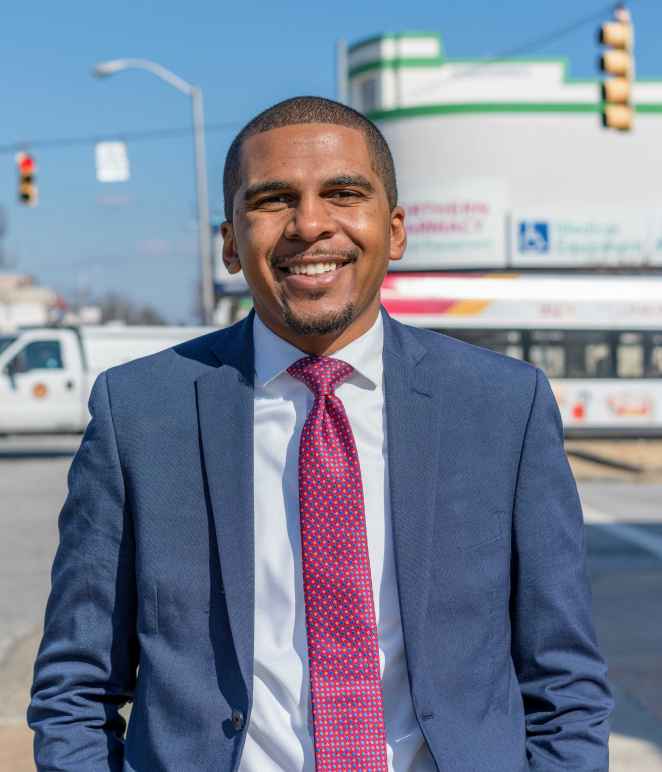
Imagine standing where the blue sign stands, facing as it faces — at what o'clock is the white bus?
The white bus is roughly at 12 o'clock from the blue sign.

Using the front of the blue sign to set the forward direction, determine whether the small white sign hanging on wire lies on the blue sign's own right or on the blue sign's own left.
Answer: on the blue sign's own right

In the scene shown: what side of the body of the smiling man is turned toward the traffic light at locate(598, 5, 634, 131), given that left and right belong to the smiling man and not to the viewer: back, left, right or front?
back

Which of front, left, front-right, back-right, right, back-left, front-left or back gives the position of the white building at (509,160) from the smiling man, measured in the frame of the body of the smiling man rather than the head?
back

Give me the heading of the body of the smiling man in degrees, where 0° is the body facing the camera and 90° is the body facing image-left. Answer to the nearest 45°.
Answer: approximately 0°

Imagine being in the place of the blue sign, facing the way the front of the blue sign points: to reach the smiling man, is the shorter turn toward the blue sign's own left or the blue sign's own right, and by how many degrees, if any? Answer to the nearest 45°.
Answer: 0° — it already faces them
